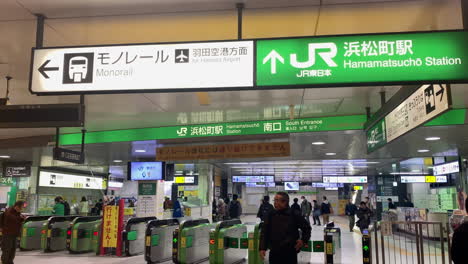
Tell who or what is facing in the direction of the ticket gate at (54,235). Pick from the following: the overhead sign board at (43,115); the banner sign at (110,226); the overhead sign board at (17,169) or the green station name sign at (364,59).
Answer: the overhead sign board at (17,169)

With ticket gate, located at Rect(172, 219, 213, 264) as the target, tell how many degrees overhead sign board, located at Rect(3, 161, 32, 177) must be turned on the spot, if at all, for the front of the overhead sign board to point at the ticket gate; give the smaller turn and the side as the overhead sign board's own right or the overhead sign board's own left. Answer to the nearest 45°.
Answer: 0° — it already faces it

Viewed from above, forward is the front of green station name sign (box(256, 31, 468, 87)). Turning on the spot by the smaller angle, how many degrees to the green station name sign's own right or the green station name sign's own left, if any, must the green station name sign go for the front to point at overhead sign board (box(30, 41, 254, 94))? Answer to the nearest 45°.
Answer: approximately 90° to the green station name sign's own right

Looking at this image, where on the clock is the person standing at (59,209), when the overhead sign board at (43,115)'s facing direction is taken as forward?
The person standing is roughly at 6 o'clock from the overhead sign board.

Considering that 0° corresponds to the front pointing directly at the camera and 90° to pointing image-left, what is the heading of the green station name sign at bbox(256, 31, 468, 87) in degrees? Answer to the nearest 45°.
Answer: approximately 0°

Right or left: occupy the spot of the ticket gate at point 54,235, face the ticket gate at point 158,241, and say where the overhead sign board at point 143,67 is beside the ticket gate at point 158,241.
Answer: right
